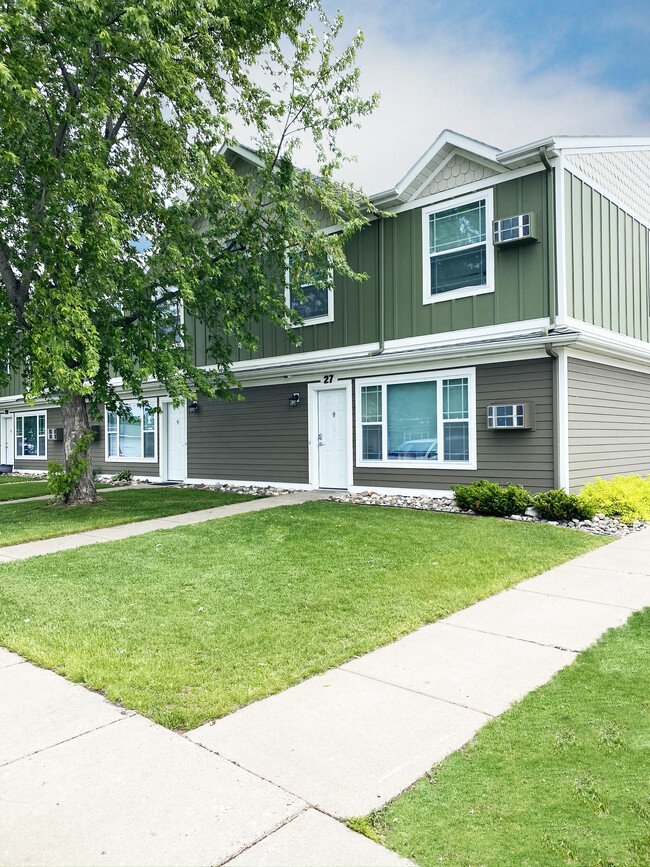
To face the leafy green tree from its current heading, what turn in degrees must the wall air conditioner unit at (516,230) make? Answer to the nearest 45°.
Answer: approximately 45° to its right

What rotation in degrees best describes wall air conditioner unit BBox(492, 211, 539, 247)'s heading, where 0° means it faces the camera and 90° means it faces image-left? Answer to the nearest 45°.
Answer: approximately 45°

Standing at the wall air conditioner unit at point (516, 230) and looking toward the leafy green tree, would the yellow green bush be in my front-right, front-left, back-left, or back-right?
back-left

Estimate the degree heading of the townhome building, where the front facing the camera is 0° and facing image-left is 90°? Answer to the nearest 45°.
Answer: approximately 45°
